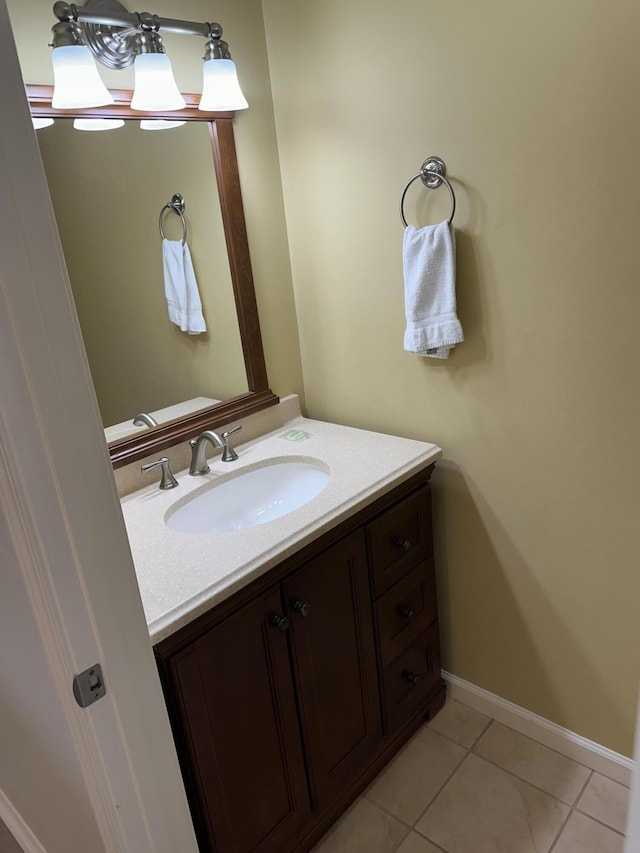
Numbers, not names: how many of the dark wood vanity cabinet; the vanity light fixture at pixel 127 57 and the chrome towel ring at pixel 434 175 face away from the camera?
0

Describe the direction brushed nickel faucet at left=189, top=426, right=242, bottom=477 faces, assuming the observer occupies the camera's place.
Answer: facing the viewer and to the right of the viewer

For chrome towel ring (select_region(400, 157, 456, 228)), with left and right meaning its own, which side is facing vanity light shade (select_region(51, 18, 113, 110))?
front

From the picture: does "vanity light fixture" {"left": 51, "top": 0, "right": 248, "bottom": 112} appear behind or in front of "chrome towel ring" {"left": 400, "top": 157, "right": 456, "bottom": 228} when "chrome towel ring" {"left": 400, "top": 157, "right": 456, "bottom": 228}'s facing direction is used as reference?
in front

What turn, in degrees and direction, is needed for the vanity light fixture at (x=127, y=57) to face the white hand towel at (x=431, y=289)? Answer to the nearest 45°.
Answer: approximately 45° to its left

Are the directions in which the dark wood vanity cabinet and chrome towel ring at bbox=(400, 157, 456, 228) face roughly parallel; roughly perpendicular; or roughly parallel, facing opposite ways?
roughly perpendicular

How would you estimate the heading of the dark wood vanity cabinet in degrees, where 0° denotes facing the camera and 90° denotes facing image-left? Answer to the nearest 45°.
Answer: approximately 315°

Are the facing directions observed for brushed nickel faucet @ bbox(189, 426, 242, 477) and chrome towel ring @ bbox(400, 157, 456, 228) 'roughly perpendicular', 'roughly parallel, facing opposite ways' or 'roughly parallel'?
roughly perpendicular

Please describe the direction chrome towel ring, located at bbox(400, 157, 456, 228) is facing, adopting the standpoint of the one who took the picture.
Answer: facing the viewer and to the left of the viewer
